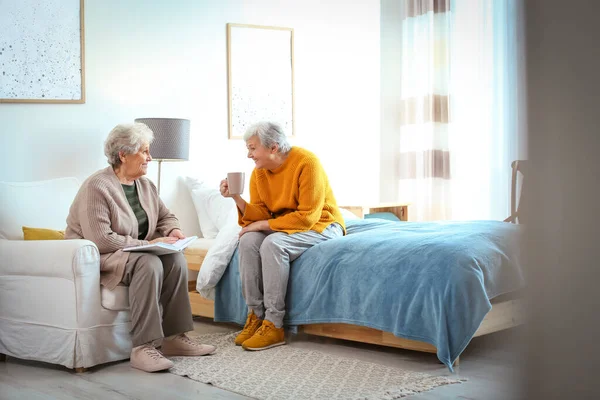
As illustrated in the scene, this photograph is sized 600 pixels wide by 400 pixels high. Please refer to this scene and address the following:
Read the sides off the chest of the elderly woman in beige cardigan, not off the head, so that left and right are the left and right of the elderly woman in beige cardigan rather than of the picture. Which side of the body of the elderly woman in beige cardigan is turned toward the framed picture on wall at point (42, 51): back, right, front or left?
back

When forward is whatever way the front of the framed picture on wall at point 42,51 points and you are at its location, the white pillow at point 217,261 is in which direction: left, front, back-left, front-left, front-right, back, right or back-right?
front-left

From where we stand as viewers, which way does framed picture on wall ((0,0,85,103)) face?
facing the viewer

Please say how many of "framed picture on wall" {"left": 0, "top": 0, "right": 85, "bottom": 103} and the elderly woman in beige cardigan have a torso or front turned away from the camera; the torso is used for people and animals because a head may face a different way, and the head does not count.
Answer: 0

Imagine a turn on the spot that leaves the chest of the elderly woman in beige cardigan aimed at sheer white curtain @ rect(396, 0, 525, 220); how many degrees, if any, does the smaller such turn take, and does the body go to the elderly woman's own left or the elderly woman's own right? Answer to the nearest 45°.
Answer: approximately 90° to the elderly woman's own left

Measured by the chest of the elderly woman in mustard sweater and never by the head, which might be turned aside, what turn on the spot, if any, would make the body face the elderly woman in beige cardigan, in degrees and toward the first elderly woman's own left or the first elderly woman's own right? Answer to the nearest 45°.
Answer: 0° — they already face them

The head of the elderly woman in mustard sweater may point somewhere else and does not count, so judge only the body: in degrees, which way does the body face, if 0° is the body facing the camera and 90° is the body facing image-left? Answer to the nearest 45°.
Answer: approximately 45°

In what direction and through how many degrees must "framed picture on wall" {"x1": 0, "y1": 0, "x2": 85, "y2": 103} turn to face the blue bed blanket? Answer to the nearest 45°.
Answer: approximately 45° to its left

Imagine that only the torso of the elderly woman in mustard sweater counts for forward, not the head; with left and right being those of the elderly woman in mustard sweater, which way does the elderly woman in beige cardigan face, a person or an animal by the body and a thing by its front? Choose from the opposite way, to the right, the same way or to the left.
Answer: to the left

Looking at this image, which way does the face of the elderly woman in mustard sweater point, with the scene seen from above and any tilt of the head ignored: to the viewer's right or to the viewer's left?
to the viewer's left

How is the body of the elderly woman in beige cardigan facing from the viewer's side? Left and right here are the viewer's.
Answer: facing the viewer and to the right of the viewer

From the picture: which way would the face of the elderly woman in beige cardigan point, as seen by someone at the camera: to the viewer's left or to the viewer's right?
to the viewer's right
